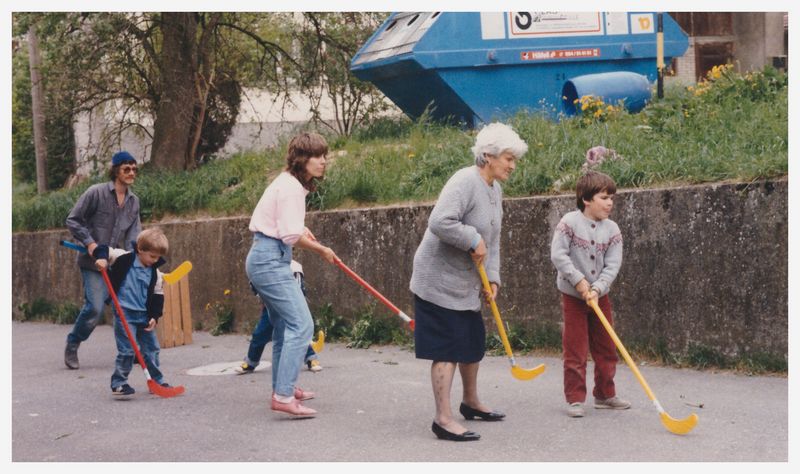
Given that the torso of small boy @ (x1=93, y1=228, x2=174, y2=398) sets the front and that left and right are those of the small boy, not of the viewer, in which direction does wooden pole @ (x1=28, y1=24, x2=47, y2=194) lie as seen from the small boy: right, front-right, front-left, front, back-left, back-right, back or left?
back-left

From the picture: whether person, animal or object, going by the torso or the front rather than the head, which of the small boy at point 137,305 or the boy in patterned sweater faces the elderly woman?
the small boy

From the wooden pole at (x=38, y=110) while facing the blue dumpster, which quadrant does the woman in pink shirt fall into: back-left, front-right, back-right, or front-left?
front-right

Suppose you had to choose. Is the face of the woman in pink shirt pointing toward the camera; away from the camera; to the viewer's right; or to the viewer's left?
to the viewer's right

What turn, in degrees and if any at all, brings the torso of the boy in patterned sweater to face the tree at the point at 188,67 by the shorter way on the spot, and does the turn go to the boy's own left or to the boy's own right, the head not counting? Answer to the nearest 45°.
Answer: approximately 180°

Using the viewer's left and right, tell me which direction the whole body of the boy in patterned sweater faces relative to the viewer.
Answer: facing the viewer and to the right of the viewer

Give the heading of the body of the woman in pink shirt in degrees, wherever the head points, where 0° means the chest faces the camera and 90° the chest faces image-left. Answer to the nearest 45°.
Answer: approximately 270°

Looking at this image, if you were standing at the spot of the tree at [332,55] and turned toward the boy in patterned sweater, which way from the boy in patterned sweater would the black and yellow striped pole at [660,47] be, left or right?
left
